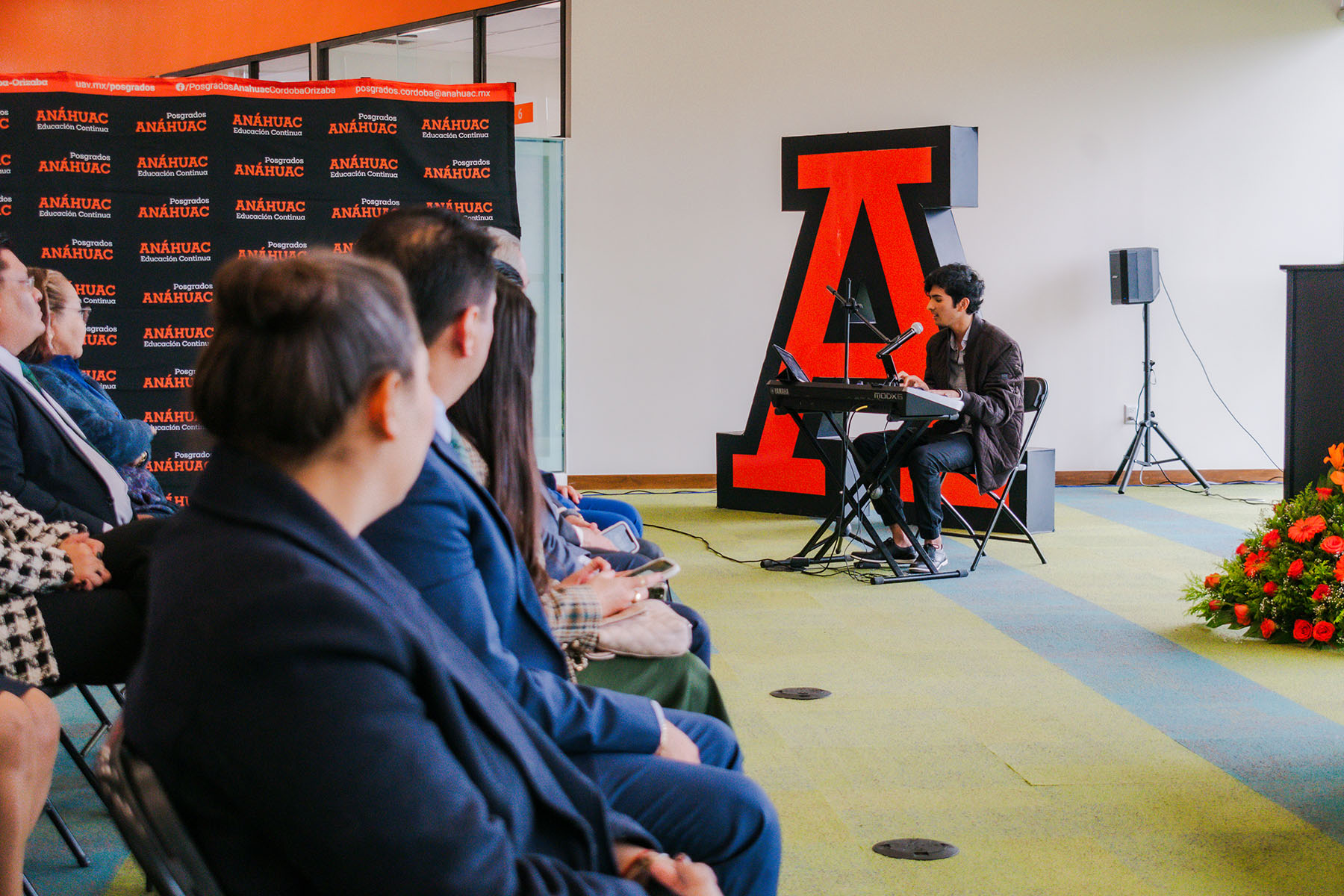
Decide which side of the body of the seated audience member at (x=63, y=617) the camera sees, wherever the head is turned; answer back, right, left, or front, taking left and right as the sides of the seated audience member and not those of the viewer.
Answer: right

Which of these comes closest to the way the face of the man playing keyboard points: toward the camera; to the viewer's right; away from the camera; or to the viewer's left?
to the viewer's left

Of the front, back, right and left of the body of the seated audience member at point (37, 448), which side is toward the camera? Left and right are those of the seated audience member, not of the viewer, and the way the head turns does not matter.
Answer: right

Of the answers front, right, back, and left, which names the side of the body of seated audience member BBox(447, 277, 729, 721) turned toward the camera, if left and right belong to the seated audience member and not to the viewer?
right

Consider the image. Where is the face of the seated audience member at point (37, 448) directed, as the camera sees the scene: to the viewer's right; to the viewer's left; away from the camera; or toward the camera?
to the viewer's right

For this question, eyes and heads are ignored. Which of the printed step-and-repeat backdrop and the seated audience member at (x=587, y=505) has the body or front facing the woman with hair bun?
the printed step-and-repeat backdrop

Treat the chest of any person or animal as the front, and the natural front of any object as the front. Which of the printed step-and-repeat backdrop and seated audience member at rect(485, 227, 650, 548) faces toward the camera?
the printed step-and-repeat backdrop

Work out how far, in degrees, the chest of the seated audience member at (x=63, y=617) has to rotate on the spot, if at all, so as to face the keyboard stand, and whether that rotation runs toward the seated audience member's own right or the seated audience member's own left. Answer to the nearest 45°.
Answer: approximately 45° to the seated audience member's own left

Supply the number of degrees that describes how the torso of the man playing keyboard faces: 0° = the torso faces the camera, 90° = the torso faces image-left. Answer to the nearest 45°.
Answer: approximately 45°

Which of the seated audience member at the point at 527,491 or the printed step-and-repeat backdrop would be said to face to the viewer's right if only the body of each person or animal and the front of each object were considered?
the seated audience member

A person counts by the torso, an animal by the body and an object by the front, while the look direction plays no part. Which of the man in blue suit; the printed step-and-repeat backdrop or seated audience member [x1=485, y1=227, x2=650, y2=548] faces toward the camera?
the printed step-and-repeat backdrop

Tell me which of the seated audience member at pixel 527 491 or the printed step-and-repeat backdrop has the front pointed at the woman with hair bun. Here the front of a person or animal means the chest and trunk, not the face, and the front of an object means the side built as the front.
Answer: the printed step-and-repeat backdrop

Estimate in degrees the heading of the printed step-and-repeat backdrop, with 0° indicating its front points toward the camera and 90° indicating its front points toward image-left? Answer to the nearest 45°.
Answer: approximately 0°

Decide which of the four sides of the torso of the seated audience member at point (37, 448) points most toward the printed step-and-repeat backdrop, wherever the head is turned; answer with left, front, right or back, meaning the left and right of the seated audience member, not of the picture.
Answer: left

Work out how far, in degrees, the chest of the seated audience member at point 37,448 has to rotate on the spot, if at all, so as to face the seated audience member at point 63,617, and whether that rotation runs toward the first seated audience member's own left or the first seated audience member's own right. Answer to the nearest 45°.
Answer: approximately 90° to the first seated audience member's own right

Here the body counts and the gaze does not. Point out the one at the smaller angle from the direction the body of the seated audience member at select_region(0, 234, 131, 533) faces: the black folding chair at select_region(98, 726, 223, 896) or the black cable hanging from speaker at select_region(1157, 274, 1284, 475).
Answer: the black cable hanging from speaker
